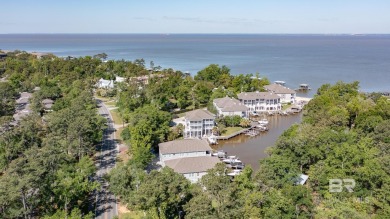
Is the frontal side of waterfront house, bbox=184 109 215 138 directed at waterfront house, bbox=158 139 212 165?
yes

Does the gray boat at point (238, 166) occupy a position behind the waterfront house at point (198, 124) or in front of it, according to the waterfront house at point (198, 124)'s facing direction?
in front

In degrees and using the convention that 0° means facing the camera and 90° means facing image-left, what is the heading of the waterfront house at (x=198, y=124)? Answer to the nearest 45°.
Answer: approximately 0°

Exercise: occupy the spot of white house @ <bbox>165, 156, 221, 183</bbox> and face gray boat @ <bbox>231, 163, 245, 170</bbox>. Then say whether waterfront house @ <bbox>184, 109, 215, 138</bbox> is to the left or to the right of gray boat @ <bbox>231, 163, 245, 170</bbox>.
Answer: left

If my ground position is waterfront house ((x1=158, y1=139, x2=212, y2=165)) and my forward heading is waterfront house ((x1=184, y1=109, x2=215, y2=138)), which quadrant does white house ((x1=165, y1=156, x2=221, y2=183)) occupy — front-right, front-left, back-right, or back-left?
back-right

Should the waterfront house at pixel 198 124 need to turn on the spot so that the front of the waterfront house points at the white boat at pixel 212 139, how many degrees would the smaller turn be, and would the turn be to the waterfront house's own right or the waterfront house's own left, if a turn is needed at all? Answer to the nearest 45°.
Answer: approximately 45° to the waterfront house's own left

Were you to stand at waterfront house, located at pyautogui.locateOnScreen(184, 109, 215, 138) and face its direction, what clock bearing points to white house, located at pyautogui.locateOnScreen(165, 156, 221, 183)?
The white house is roughly at 12 o'clock from the waterfront house.
